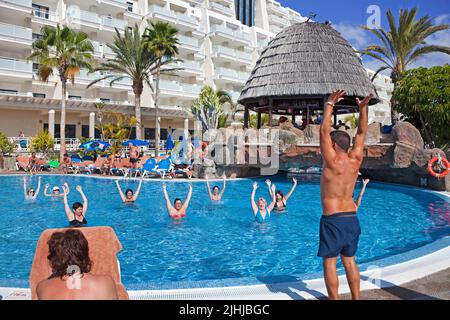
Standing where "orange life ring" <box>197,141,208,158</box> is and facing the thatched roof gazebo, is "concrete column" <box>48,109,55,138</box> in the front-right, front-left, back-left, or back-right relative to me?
back-left

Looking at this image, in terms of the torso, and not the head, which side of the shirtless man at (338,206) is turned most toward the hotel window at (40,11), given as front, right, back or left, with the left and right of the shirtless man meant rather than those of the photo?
front

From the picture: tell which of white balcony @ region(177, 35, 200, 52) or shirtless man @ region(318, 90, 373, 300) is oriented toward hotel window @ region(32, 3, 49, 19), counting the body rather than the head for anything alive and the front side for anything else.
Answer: the shirtless man

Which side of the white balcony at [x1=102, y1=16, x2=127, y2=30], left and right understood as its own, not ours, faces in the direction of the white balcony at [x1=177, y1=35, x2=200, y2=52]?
left

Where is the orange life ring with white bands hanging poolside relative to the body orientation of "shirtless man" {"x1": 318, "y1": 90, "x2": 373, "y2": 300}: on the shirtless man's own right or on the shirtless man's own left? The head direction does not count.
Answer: on the shirtless man's own right

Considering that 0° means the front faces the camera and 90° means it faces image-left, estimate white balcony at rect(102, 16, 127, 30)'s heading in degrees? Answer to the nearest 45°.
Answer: approximately 315°

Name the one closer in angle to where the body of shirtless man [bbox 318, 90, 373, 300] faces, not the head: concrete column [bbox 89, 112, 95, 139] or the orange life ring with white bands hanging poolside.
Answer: the concrete column

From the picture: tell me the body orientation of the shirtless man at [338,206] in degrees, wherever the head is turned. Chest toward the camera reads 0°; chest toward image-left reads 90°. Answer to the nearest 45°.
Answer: approximately 135°
